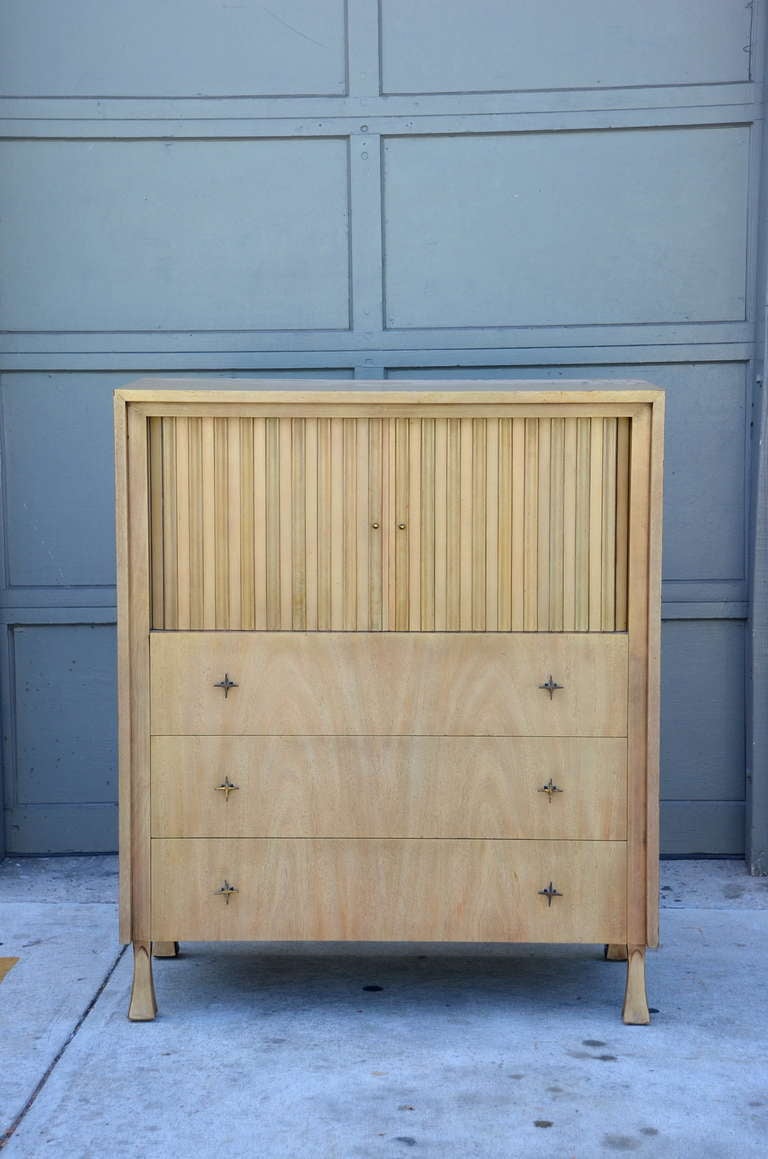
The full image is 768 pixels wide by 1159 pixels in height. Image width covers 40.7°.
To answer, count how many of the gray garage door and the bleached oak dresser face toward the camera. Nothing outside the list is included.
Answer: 2

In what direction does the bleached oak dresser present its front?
toward the camera
